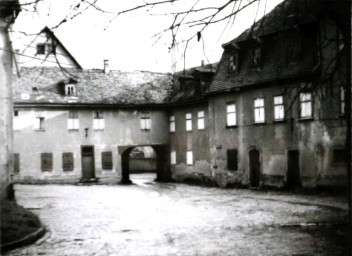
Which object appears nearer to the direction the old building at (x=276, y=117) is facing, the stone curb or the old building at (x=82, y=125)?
the stone curb

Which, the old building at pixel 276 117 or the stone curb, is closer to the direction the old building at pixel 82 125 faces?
the stone curb

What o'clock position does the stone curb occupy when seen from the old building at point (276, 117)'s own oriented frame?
The stone curb is roughly at 11 o'clock from the old building.

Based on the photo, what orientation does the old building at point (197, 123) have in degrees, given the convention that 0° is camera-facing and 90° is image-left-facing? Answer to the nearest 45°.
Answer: approximately 0°

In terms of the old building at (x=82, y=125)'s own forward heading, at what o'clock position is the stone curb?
The stone curb is roughly at 12 o'clock from the old building.

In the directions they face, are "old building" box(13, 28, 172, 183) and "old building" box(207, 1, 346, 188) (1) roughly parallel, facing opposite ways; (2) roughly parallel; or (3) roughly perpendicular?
roughly perpendicular

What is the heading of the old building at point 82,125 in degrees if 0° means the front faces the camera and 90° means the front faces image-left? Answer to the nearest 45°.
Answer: approximately 0°
